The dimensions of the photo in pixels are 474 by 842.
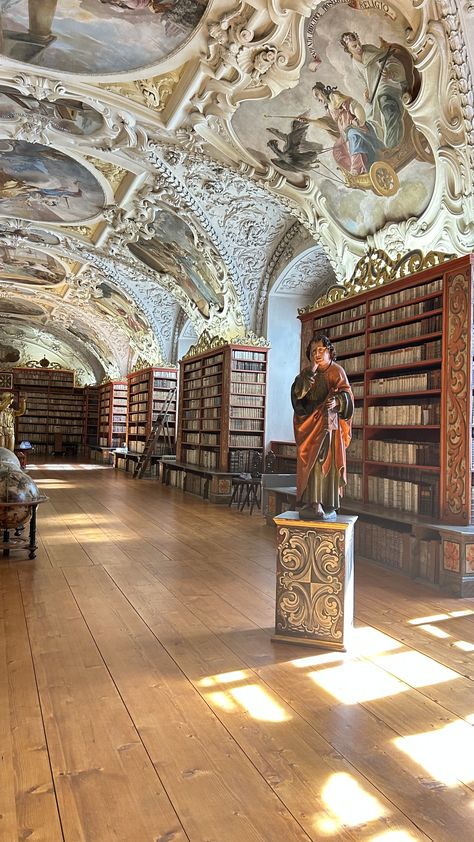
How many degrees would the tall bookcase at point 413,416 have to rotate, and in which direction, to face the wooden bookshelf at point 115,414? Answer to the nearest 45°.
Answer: approximately 90° to its right

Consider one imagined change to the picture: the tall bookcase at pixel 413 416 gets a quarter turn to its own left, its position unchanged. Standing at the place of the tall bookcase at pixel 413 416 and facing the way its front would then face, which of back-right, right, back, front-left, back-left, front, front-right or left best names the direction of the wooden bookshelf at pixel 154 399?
back

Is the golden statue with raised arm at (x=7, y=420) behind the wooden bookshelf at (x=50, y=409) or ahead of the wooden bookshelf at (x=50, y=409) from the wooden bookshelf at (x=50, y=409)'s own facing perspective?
ahead

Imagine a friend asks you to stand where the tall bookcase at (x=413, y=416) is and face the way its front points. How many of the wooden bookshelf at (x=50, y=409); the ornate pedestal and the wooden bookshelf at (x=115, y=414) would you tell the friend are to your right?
2

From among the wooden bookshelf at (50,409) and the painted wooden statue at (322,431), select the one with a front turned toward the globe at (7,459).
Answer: the wooden bookshelf

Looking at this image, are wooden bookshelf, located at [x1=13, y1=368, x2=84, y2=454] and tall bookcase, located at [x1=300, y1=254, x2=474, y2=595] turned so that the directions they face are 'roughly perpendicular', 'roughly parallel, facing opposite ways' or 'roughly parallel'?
roughly perpendicular

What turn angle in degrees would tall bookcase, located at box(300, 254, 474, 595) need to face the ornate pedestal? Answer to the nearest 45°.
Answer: approximately 45° to its left

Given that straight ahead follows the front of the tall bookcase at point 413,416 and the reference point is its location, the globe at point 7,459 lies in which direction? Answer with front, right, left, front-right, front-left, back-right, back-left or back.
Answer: front-right

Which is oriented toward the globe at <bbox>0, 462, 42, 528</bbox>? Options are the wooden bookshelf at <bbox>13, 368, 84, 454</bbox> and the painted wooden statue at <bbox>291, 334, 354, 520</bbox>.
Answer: the wooden bookshelf

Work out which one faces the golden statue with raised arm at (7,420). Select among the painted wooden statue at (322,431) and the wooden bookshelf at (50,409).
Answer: the wooden bookshelf

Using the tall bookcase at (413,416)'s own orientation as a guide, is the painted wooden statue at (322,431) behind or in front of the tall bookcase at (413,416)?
in front

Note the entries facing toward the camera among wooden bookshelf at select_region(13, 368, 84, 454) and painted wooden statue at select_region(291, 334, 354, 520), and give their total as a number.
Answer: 2

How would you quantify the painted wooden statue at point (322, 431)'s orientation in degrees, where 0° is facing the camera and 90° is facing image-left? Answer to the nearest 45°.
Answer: approximately 0°

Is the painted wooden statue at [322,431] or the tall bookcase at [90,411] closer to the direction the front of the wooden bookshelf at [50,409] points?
the painted wooden statue

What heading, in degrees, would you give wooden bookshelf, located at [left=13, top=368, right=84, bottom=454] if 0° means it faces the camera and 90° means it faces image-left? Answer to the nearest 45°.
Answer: approximately 0°
